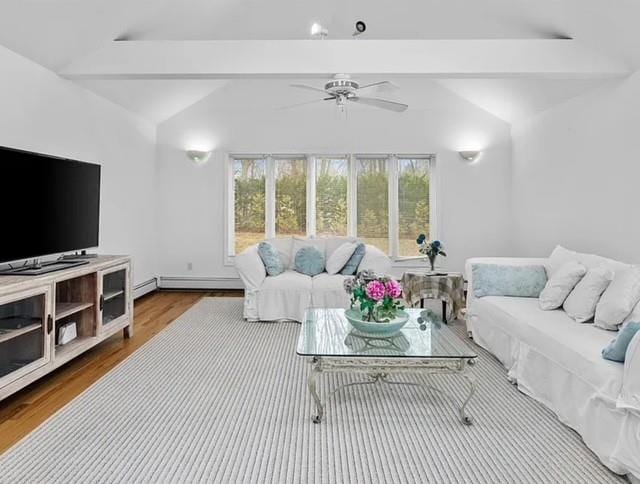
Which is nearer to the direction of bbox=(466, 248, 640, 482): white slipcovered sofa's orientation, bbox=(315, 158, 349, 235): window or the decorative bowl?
the decorative bowl

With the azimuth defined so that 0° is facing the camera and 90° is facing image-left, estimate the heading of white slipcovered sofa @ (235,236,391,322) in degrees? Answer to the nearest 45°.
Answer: approximately 0°

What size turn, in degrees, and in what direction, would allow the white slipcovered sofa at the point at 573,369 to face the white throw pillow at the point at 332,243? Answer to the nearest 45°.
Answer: approximately 90° to its right

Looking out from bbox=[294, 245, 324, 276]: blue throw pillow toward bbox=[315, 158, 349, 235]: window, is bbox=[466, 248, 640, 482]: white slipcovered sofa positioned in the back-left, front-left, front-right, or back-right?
back-right

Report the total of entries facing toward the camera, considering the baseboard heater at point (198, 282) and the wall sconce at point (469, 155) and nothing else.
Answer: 2

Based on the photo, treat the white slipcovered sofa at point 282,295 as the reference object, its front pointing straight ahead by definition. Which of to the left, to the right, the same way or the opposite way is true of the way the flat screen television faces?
to the left

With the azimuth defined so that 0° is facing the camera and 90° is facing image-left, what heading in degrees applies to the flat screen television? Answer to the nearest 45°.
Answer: approximately 315°

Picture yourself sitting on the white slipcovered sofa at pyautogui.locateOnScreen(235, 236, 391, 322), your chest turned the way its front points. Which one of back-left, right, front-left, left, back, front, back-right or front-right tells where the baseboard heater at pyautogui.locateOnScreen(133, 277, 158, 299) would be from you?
back-right
